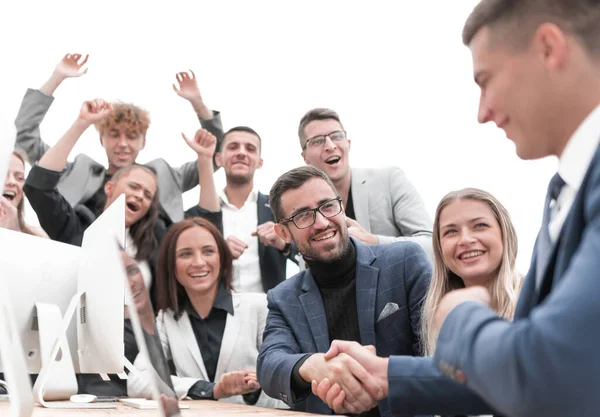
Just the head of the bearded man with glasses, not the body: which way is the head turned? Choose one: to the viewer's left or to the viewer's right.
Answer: to the viewer's right

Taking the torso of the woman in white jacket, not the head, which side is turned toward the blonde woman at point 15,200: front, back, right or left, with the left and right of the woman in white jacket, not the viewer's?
right

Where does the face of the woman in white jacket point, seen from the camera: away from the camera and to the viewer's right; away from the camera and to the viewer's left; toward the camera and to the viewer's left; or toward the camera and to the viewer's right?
toward the camera and to the viewer's right

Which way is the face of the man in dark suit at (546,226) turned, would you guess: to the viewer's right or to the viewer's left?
to the viewer's left

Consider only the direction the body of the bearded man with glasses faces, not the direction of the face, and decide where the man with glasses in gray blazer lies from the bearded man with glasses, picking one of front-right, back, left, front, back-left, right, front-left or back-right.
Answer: back

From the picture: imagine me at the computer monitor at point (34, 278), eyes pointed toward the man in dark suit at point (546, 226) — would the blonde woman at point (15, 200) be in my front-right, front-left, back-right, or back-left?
back-left

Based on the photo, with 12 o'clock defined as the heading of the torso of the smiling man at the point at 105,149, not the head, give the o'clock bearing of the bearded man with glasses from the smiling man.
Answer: The bearded man with glasses is roughly at 11 o'clock from the smiling man.

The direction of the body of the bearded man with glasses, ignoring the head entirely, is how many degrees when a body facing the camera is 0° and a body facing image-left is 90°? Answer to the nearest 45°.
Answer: approximately 0°
